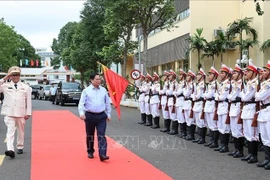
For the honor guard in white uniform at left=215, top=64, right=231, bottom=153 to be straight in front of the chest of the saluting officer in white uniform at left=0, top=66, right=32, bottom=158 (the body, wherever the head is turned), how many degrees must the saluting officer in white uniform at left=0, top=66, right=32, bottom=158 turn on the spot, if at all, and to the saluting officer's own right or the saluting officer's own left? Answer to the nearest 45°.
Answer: approximately 90° to the saluting officer's own left

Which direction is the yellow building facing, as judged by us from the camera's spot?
facing the viewer and to the left of the viewer

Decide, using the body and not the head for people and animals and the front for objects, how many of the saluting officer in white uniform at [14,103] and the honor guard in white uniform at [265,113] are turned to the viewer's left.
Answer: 1

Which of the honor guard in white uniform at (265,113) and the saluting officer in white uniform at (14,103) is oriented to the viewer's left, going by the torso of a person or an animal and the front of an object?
the honor guard in white uniform at (265,113)

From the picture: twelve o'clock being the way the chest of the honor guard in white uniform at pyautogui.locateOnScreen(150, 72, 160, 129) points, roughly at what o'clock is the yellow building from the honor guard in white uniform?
The yellow building is roughly at 5 o'clock from the honor guard in white uniform.

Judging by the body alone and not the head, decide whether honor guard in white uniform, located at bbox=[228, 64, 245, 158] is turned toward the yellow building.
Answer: no

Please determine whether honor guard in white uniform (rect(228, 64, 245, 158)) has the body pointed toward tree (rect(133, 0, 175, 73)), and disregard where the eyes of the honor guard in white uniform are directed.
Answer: no

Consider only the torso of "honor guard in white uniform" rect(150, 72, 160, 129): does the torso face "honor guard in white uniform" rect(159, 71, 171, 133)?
no

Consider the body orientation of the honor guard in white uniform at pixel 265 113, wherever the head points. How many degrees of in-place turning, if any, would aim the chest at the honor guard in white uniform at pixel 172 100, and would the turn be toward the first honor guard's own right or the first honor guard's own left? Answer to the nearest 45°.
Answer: approximately 45° to the first honor guard's own right

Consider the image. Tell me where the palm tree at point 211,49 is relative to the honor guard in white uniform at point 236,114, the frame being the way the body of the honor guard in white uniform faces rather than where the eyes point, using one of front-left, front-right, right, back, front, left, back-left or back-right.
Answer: back-right

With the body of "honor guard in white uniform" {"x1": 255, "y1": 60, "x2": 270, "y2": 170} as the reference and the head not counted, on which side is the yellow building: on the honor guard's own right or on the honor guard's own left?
on the honor guard's own right

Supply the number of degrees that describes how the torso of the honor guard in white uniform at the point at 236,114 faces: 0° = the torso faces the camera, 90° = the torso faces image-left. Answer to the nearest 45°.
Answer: approximately 45°

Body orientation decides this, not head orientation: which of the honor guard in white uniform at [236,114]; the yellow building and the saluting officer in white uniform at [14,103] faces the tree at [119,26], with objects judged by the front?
the yellow building

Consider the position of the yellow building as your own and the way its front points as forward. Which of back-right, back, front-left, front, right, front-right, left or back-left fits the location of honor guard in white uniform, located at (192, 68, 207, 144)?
front-left

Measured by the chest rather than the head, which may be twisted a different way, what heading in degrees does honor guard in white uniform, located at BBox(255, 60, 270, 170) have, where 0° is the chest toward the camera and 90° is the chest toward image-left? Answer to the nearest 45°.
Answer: approximately 90°
